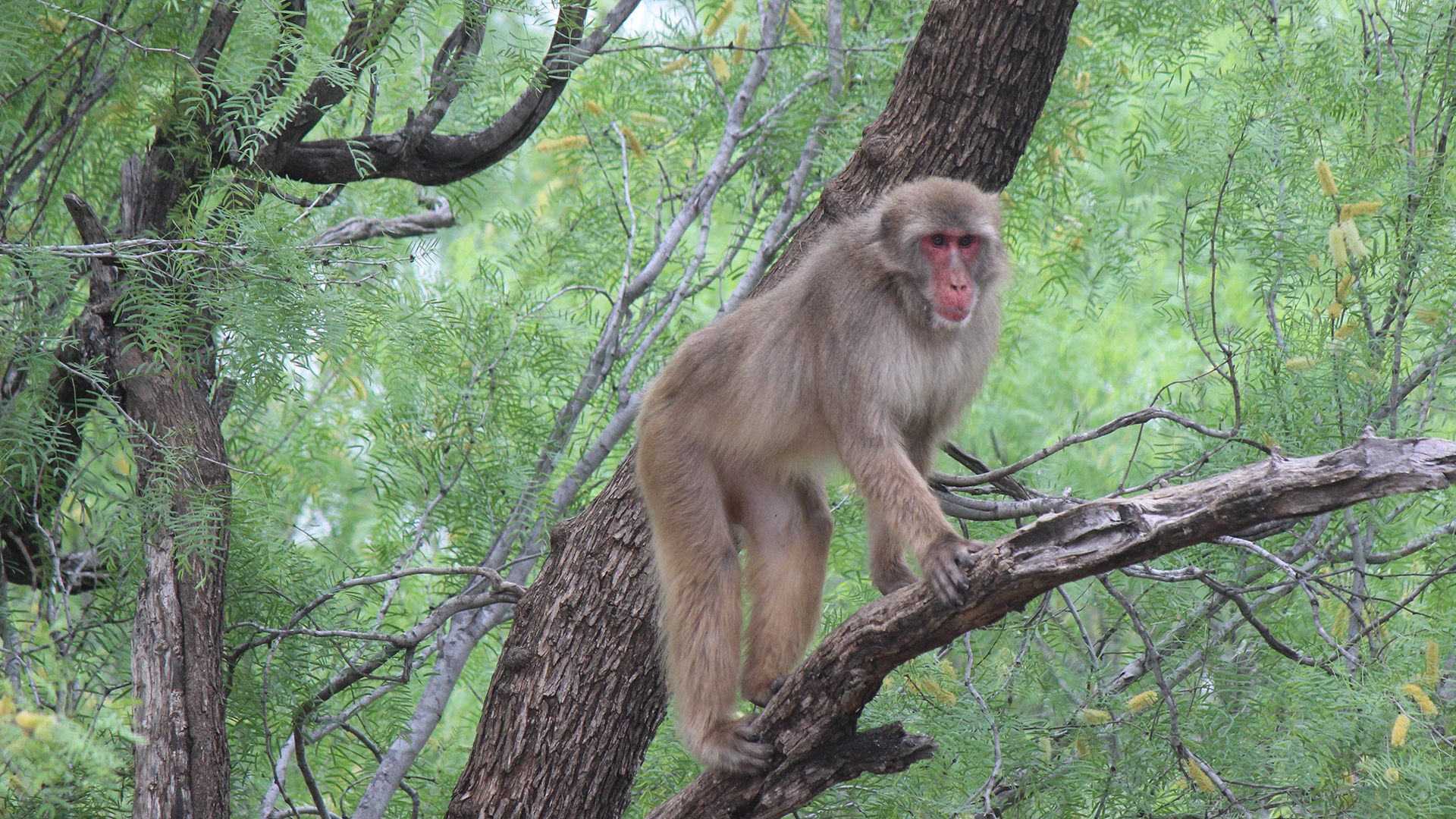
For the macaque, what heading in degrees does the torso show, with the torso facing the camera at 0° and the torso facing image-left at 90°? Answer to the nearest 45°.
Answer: approximately 315°

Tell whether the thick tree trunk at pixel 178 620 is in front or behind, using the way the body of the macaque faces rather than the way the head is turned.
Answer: behind
